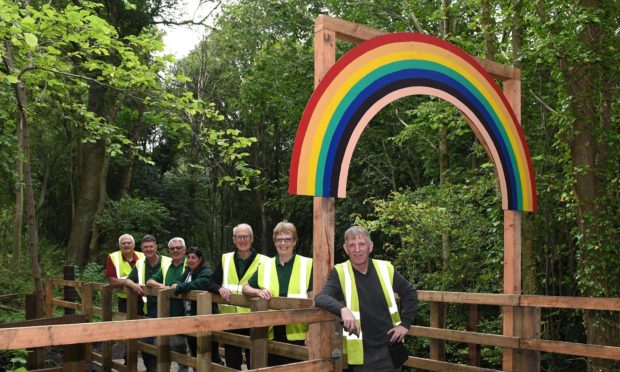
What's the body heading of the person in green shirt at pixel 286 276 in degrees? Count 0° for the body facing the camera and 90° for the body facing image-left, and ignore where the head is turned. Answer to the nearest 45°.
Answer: approximately 0°

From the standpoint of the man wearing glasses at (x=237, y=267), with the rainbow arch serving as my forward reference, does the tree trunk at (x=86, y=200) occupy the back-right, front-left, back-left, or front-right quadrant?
back-left

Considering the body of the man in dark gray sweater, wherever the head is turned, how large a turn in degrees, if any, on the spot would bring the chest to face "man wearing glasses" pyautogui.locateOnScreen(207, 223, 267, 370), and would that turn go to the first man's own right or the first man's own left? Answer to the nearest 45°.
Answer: approximately 135° to the first man's own right

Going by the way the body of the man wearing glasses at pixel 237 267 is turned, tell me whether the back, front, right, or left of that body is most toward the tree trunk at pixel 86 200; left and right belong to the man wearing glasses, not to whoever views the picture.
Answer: back

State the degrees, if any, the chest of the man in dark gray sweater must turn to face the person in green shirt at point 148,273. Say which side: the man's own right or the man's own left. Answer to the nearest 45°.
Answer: approximately 135° to the man's own right

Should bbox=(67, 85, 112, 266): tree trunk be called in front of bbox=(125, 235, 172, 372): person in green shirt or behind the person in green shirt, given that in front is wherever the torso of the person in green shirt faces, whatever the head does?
behind
